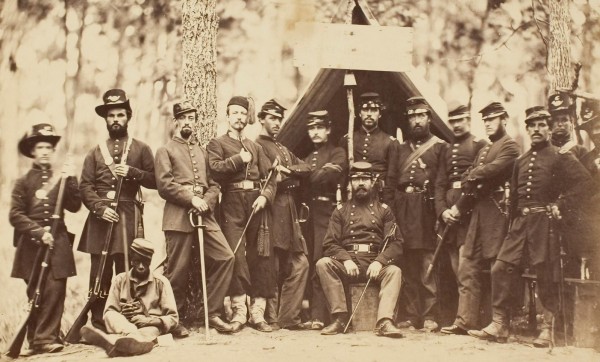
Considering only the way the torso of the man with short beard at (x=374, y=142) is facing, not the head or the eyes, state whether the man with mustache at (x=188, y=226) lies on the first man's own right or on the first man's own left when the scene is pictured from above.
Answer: on the first man's own right

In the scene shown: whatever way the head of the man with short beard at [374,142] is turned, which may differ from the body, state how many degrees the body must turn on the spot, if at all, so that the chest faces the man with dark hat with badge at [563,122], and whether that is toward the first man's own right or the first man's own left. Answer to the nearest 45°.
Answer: approximately 90° to the first man's own left

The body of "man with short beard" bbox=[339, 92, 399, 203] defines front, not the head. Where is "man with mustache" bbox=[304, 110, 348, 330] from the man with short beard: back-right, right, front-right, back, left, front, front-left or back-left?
right

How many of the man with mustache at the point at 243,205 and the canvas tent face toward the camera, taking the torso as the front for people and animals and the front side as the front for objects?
2

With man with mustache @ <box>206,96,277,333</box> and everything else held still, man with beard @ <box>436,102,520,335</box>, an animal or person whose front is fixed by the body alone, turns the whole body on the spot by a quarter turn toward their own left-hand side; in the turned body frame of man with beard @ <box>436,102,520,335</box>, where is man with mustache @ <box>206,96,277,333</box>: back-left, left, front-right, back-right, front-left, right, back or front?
back-right

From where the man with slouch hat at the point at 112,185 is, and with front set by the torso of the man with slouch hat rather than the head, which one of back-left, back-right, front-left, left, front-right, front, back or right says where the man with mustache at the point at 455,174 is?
left
